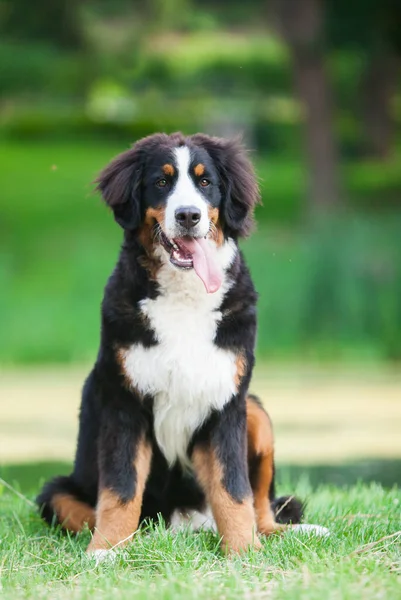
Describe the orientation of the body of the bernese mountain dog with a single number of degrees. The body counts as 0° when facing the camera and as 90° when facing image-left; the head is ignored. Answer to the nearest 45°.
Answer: approximately 0°

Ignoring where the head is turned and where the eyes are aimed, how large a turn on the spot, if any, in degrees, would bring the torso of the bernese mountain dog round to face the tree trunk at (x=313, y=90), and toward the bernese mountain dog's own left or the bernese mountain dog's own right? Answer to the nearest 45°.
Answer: approximately 180°

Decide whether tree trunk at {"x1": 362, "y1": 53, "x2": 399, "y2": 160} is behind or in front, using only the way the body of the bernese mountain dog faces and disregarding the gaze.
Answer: behind
